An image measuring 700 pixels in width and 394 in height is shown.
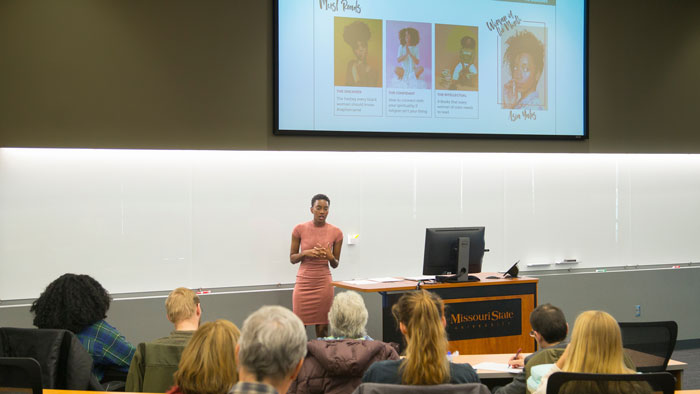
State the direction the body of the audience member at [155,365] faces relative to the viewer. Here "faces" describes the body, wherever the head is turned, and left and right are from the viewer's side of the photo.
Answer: facing away from the viewer and to the right of the viewer

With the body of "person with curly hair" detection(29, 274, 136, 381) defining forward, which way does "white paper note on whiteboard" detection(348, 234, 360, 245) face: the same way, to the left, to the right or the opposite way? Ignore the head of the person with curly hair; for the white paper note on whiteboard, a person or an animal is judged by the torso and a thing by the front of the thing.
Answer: the opposite way

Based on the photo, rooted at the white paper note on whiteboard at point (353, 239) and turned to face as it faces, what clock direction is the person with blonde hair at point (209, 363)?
The person with blonde hair is roughly at 12 o'clock from the white paper note on whiteboard.

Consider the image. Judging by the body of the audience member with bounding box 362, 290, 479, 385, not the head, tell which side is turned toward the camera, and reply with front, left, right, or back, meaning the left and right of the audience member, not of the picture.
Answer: back

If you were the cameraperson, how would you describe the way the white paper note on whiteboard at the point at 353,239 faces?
facing the viewer

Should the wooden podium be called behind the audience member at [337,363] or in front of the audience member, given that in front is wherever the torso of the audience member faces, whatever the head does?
in front

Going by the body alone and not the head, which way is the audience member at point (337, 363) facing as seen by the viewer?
away from the camera

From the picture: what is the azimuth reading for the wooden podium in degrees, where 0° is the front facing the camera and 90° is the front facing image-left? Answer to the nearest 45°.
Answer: approximately 0°

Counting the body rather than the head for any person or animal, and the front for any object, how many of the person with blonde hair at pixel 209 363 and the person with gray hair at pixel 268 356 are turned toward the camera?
0

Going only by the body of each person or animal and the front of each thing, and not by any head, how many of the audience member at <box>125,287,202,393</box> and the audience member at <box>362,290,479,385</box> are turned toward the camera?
0

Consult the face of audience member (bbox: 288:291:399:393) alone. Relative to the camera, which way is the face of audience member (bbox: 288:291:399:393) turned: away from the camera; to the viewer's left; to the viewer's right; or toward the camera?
away from the camera

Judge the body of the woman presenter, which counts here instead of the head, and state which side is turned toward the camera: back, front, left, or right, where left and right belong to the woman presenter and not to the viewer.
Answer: front

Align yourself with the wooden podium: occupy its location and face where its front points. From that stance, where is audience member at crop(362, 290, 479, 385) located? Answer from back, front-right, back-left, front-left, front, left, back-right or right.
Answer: front

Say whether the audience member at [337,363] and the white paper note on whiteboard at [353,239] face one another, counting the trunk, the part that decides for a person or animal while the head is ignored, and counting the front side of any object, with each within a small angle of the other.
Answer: yes

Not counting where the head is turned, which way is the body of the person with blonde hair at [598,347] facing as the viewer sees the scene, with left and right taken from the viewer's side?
facing away from the viewer

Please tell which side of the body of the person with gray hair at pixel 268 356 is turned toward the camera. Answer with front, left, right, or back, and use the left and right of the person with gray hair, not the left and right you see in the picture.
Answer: back

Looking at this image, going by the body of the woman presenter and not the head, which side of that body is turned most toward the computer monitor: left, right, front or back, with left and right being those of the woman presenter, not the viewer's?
left

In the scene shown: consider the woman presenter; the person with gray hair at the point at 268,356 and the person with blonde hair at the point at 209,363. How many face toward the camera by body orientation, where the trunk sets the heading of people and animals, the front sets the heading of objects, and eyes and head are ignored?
1

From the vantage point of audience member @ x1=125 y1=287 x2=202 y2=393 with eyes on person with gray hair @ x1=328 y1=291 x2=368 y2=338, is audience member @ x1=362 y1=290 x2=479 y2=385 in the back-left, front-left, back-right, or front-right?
front-right
